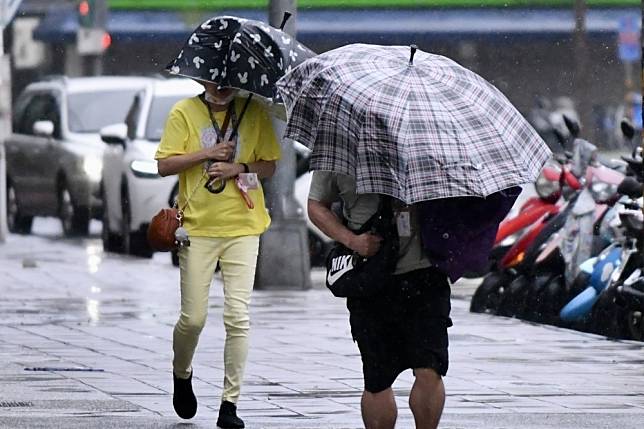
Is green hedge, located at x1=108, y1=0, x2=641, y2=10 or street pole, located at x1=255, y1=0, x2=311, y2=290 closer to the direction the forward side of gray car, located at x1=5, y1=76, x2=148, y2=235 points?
the street pole

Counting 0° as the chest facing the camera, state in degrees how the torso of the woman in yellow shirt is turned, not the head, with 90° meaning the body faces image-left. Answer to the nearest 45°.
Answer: approximately 0°

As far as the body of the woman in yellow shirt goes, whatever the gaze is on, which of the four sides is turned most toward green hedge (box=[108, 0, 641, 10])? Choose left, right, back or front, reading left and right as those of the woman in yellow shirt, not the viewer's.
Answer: back

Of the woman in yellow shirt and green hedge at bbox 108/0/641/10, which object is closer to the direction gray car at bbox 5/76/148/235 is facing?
the woman in yellow shirt

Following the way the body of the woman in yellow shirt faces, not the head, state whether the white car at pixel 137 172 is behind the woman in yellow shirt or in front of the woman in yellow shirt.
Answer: behind

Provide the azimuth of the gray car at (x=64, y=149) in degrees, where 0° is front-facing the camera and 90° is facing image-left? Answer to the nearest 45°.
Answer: approximately 315°

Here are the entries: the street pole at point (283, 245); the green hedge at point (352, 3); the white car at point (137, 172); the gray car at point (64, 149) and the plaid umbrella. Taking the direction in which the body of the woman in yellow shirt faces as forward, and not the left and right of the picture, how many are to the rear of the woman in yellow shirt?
4

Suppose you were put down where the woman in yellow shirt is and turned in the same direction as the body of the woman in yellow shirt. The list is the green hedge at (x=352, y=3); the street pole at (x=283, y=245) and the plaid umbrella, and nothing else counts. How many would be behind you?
2
